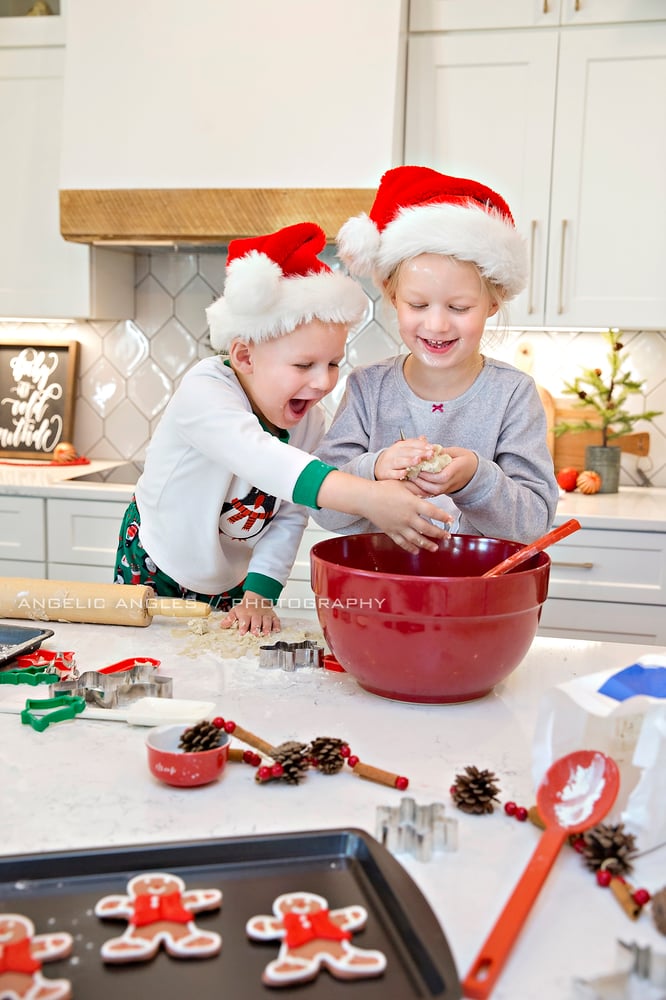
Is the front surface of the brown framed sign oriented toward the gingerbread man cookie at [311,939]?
yes

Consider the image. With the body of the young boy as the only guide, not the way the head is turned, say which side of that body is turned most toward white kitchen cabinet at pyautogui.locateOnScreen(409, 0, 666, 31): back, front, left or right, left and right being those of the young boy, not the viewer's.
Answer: left

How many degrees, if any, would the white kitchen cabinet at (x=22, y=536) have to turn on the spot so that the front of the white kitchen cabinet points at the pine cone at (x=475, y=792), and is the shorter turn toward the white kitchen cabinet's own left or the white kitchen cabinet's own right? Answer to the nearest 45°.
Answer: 0° — it already faces it

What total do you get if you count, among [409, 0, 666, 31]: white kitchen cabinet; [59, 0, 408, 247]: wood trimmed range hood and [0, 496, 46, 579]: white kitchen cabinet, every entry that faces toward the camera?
3

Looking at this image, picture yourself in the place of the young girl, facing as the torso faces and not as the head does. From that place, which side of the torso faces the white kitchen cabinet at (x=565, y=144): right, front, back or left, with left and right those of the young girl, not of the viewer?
back

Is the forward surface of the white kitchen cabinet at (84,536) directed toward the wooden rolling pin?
yes

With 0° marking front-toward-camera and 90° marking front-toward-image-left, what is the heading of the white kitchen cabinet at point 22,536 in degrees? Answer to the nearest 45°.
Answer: approximately 0°

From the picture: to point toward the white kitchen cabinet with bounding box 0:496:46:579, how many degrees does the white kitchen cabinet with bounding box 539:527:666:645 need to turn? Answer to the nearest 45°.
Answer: approximately 90° to its right

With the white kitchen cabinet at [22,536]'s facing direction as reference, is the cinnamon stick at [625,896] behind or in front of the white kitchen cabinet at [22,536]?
in front

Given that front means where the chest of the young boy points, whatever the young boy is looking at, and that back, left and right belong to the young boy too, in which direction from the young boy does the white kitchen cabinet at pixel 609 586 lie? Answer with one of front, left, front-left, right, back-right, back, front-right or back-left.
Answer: left

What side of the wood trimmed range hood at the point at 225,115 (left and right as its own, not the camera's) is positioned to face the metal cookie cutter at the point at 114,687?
front

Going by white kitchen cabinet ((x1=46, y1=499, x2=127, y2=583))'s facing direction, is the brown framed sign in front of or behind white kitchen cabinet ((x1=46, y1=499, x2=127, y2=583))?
behind
